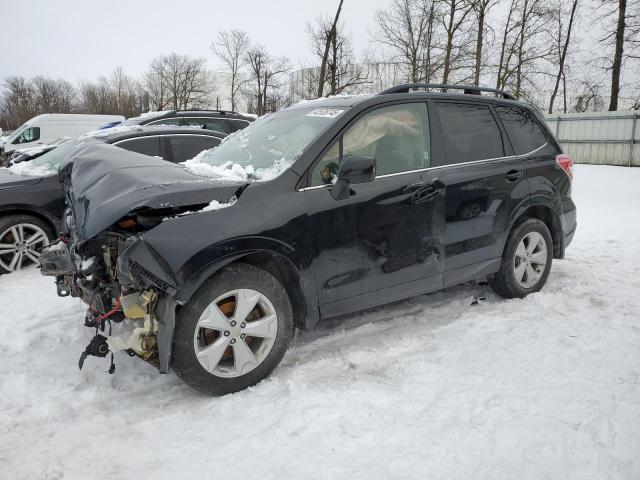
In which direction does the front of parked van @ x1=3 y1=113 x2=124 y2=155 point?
to the viewer's left

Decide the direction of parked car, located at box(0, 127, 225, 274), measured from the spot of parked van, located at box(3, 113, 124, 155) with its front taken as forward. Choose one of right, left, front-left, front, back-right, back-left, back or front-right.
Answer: left

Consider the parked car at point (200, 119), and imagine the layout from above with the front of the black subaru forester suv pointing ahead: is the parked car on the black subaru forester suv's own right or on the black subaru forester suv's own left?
on the black subaru forester suv's own right

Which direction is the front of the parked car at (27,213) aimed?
to the viewer's left

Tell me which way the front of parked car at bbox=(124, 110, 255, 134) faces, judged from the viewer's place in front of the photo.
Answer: facing to the left of the viewer

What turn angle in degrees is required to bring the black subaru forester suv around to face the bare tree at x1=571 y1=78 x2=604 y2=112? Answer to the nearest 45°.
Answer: approximately 180°

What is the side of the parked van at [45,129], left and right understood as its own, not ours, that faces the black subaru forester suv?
left

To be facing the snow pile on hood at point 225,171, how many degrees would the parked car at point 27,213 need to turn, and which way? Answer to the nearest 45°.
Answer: approximately 135° to its left
